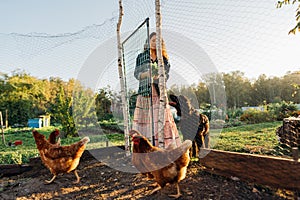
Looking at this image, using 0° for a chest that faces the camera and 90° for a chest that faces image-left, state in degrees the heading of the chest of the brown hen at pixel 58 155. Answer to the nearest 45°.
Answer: approximately 90°

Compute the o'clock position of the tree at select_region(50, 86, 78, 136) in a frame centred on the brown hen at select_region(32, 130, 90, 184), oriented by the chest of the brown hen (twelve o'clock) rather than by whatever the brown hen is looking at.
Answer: The tree is roughly at 3 o'clock from the brown hen.

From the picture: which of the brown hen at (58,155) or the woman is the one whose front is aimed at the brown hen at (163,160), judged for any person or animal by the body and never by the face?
the woman

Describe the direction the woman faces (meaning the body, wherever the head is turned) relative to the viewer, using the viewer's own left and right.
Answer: facing the viewer

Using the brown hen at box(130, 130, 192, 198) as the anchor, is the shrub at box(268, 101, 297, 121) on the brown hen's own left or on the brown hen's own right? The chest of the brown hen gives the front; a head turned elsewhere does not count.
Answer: on the brown hen's own right

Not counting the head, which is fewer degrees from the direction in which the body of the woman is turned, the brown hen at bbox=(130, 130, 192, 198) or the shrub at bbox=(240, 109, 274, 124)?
the brown hen

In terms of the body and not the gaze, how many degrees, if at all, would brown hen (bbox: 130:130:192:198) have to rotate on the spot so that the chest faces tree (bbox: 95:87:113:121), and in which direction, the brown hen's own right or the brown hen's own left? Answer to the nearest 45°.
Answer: approximately 90° to the brown hen's own right

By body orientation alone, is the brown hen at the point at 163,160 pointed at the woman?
no

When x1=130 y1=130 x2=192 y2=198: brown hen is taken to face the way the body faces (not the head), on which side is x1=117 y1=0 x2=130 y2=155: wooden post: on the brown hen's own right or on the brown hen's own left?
on the brown hen's own right

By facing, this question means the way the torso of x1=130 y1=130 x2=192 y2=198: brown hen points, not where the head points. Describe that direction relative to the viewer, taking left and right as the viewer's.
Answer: facing to the left of the viewer

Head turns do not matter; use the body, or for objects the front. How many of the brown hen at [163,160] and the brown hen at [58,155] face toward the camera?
0

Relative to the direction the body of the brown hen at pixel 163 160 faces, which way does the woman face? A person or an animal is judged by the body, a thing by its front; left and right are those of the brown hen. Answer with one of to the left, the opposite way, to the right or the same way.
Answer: to the left
